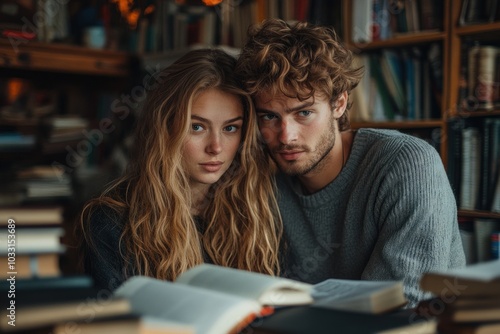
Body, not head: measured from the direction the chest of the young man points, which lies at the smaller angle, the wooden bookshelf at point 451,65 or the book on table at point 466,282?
the book on table

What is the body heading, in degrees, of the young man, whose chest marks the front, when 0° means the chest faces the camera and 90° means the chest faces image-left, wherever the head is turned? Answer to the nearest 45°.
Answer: approximately 45°

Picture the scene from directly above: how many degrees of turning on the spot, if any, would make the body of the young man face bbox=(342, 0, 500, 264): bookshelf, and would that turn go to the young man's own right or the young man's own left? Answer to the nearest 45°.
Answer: approximately 180°

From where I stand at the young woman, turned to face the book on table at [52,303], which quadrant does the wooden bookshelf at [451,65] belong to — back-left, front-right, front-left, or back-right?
back-left

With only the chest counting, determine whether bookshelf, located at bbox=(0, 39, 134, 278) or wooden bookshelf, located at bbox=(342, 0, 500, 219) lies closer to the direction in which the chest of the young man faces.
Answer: the bookshelf

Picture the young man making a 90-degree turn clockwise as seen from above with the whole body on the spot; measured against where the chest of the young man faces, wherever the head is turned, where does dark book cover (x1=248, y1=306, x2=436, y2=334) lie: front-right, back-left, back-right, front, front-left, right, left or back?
back-left

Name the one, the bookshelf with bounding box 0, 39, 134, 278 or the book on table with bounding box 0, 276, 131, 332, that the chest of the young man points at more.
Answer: the book on table

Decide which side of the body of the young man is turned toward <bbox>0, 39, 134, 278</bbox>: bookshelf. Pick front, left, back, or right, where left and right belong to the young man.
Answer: right
